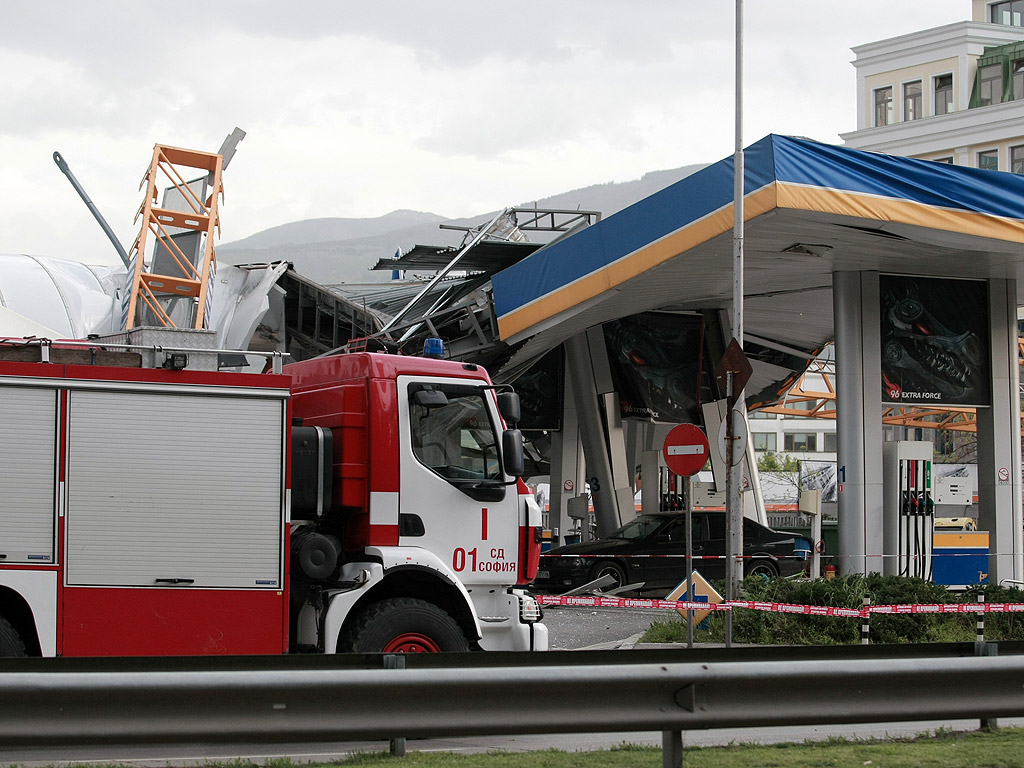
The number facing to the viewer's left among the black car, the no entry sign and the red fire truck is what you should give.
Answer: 1

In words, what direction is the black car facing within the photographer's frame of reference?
facing to the left of the viewer

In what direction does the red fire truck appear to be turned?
to the viewer's right

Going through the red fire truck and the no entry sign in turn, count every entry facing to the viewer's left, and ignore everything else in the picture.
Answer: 0

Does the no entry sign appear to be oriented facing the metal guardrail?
yes

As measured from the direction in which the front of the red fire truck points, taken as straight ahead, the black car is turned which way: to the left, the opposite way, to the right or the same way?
the opposite way

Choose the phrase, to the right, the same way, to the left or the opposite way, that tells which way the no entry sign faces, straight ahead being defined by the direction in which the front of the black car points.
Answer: to the left

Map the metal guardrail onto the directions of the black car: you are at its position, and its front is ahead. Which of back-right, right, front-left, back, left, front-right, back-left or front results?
left

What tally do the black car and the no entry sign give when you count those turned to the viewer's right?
0
